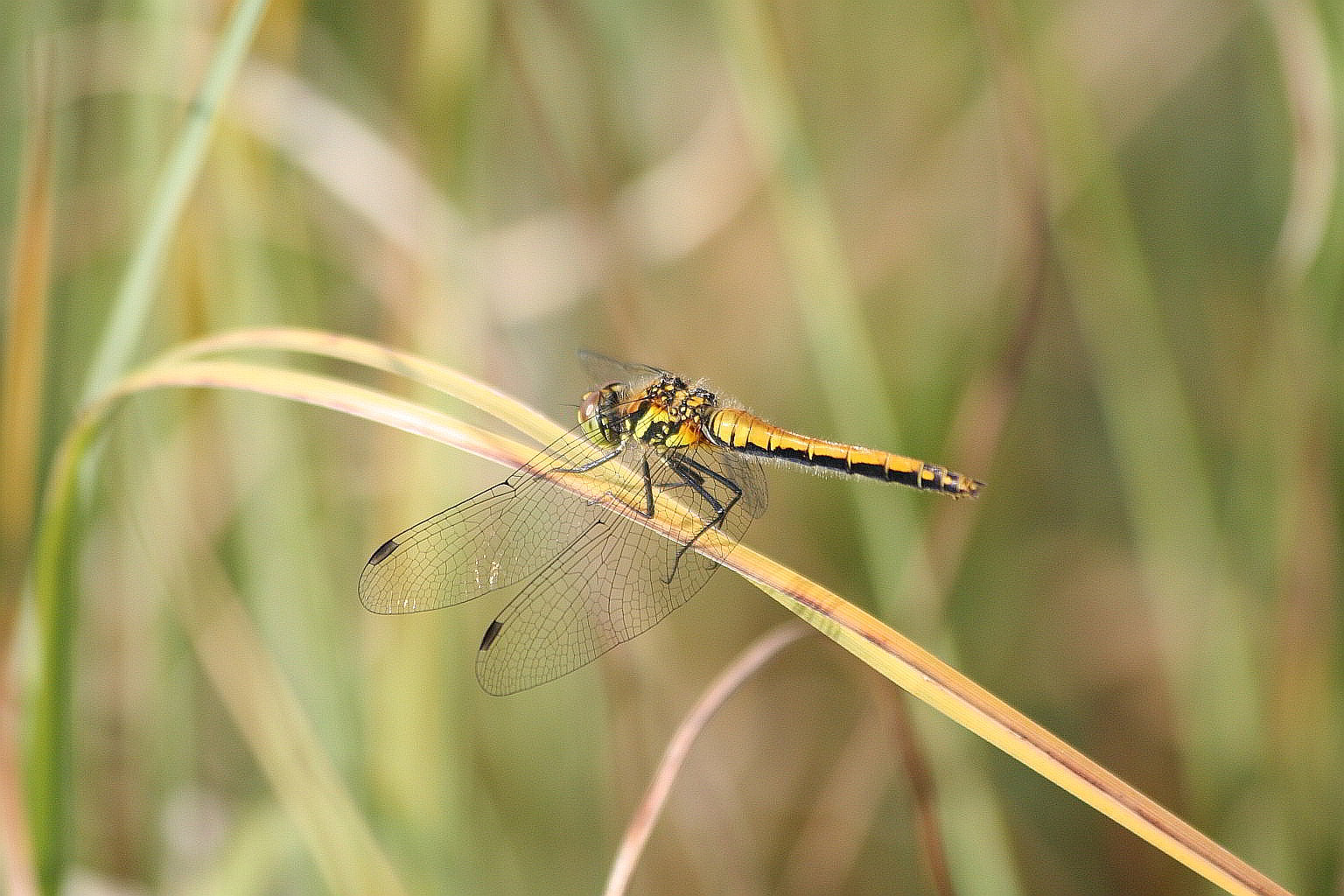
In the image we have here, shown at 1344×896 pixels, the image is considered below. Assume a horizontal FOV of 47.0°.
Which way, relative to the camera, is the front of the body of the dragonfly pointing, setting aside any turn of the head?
to the viewer's left
